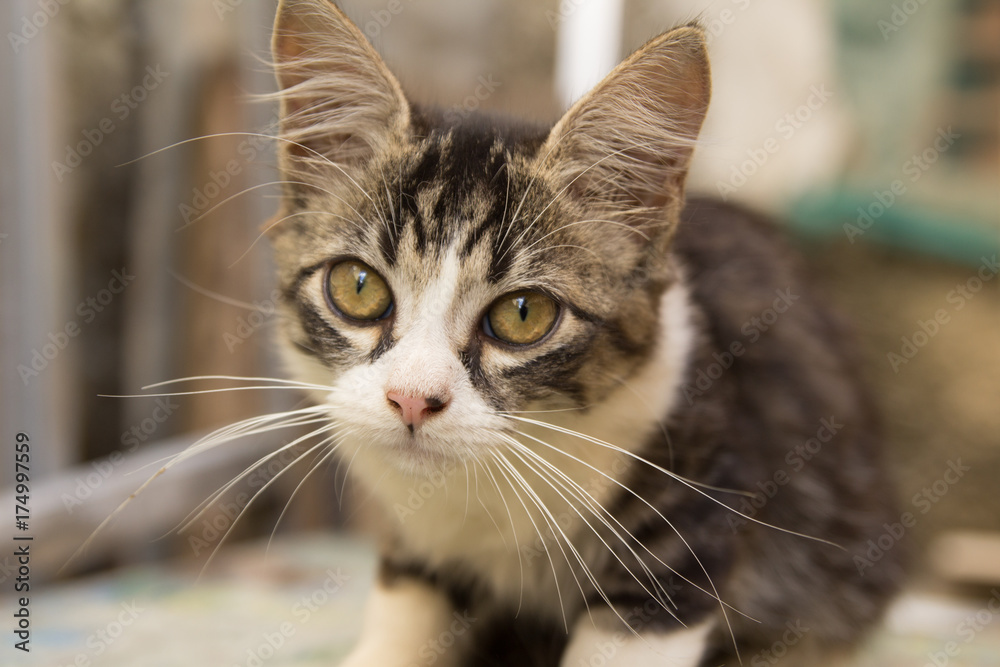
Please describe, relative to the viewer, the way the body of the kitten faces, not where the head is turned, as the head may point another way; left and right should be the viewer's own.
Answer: facing the viewer and to the left of the viewer

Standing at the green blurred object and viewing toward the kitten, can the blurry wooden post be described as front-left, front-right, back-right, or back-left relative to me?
front-right

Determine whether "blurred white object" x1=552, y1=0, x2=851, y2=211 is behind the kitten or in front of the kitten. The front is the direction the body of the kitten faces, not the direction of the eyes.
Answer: behind

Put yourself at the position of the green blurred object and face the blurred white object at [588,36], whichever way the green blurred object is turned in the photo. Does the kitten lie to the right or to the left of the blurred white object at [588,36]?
left

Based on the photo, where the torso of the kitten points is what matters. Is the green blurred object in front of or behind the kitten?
behind

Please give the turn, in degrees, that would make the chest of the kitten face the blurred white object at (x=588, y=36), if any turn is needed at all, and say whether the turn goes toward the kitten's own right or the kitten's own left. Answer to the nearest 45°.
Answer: approximately 135° to the kitten's own right

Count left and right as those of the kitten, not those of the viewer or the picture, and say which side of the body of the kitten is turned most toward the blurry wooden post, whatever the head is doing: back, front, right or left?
right
